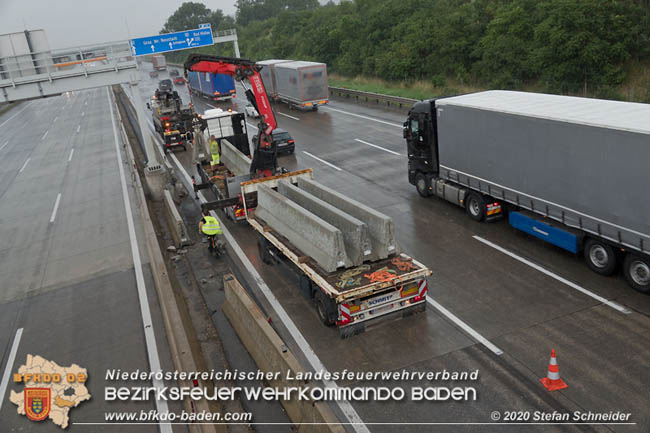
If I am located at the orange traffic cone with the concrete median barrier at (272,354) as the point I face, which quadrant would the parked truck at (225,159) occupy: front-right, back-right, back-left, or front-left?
front-right

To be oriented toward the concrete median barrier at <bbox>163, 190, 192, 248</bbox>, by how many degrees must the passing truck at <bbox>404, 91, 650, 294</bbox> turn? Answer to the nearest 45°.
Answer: approximately 45° to its left

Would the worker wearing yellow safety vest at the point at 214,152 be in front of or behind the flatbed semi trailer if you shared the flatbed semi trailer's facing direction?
in front

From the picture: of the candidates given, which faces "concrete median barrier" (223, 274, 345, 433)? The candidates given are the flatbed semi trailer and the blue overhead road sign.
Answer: the blue overhead road sign

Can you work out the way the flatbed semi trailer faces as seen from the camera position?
facing away from the viewer and to the left of the viewer

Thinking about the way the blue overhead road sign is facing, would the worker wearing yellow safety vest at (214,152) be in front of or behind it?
in front

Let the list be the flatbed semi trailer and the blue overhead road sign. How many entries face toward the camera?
1

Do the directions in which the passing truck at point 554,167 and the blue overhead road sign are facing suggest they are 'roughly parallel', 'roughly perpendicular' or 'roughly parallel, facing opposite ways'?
roughly parallel, facing opposite ways

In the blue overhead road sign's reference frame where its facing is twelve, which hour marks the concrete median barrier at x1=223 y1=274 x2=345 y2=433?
The concrete median barrier is roughly at 12 o'clock from the blue overhead road sign.

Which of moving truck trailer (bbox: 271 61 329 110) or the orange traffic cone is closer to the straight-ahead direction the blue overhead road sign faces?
the orange traffic cone

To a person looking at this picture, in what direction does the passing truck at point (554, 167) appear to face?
facing away from the viewer and to the left of the viewer

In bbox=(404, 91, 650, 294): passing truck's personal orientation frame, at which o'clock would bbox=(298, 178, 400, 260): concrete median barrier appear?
The concrete median barrier is roughly at 9 o'clock from the passing truck.

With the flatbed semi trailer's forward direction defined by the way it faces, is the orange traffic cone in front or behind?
behind

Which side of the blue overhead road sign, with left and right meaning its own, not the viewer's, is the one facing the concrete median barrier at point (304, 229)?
front

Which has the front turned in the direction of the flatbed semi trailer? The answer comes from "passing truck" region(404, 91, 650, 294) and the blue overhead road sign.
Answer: the blue overhead road sign

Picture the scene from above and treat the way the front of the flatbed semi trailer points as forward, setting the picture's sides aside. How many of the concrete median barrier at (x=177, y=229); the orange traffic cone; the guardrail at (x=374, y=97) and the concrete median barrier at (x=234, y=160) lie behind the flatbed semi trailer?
1

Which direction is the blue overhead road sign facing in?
toward the camera

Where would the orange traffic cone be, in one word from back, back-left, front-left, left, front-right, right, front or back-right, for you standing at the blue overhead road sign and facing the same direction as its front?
front
